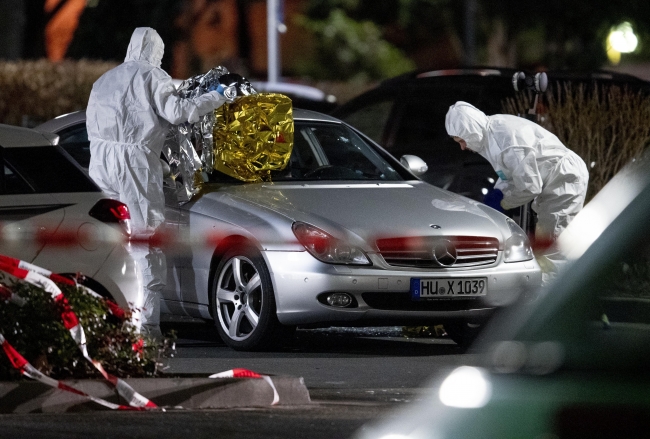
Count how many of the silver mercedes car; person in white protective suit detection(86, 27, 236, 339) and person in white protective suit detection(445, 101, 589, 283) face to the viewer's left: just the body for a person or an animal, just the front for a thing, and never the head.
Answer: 1

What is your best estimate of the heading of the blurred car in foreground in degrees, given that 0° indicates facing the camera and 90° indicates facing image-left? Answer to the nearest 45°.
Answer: approximately 90°

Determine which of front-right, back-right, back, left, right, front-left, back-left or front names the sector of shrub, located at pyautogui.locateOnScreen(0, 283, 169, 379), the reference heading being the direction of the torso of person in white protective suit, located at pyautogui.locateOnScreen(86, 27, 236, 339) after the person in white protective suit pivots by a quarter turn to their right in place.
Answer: front-right

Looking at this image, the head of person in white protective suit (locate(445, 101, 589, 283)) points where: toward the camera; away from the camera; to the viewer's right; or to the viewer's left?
to the viewer's left

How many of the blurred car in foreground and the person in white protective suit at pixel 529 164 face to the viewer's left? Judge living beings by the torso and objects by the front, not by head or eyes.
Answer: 2

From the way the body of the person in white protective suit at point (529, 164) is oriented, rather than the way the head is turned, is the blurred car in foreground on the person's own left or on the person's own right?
on the person's own left

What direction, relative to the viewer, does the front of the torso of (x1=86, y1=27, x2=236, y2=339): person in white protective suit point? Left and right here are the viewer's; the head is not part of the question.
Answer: facing away from the viewer and to the right of the viewer

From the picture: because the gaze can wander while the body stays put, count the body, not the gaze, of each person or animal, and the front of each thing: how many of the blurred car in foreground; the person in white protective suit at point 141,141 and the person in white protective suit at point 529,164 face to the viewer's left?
2

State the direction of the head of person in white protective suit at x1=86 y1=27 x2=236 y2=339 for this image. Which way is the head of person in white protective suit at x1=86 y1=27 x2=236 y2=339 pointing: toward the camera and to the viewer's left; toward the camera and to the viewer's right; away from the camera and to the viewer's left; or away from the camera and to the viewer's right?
away from the camera and to the viewer's right

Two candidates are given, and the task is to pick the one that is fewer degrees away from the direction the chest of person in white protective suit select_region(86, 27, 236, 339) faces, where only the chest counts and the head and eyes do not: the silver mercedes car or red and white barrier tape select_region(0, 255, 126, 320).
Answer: the silver mercedes car

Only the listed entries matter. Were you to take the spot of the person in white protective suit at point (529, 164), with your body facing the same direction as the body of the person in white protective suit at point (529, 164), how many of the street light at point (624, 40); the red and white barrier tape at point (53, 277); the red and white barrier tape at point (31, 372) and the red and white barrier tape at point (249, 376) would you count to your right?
1

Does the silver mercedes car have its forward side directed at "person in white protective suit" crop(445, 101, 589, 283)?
no

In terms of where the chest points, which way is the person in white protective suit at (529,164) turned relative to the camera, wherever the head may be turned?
to the viewer's left

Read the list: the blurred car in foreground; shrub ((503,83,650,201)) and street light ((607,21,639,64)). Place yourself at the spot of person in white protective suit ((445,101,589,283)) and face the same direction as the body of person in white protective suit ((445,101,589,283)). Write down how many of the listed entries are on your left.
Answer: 1

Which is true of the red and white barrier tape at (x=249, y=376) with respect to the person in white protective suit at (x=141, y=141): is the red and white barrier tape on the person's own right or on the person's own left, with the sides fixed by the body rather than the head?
on the person's own right
